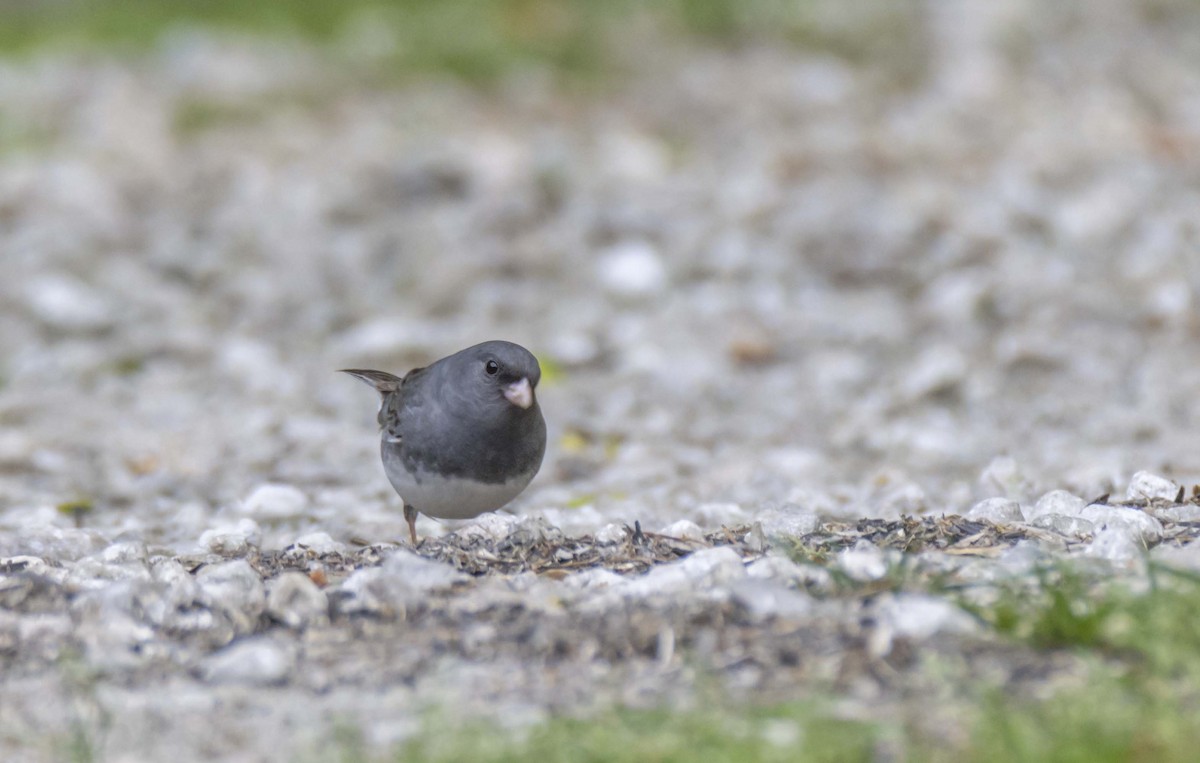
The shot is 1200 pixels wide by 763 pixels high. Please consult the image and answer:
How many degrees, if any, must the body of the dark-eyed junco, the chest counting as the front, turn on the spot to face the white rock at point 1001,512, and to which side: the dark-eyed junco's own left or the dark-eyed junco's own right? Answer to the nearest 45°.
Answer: approximately 45° to the dark-eyed junco's own left

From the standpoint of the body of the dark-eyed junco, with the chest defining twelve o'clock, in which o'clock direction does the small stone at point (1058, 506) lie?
The small stone is roughly at 11 o'clock from the dark-eyed junco.

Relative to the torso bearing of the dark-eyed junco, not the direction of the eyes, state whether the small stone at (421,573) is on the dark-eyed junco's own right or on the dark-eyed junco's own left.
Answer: on the dark-eyed junco's own right

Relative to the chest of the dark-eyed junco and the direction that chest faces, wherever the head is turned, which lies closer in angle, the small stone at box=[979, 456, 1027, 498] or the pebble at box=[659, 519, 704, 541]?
the pebble

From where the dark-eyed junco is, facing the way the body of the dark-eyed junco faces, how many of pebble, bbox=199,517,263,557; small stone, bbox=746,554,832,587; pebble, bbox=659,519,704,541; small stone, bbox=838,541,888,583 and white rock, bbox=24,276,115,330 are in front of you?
3

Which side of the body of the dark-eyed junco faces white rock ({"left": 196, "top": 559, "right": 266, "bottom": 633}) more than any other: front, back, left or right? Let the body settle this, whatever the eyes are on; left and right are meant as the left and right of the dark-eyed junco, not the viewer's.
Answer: right

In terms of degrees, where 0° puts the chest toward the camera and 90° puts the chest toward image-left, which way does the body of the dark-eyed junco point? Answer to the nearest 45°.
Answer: approximately 315°

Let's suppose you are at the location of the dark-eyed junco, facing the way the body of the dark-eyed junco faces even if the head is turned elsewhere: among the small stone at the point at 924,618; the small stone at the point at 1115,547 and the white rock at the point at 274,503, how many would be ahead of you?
2

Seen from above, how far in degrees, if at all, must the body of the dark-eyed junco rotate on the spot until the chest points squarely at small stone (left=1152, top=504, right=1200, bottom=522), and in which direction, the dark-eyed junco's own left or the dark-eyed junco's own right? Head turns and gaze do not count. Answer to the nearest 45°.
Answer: approximately 45° to the dark-eyed junco's own left

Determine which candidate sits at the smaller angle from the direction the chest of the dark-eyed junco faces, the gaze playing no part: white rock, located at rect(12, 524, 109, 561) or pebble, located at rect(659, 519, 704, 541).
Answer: the pebble

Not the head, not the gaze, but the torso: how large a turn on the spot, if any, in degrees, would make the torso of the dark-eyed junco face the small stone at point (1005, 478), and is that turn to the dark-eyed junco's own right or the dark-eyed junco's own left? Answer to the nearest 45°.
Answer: approximately 45° to the dark-eyed junco's own left

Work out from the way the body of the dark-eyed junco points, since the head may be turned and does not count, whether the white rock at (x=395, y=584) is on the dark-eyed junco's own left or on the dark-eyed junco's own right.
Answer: on the dark-eyed junco's own right

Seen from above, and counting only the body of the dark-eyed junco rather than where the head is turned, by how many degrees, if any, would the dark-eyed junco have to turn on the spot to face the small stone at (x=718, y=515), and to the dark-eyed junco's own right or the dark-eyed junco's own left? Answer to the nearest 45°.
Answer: approximately 45° to the dark-eyed junco's own left

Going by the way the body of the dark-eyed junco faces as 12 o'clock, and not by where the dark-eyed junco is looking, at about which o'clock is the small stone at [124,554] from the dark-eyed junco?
The small stone is roughly at 4 o'clock from the dark-eyed junco.

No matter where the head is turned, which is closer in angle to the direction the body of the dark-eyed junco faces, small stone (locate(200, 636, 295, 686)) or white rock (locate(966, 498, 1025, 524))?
the white rock

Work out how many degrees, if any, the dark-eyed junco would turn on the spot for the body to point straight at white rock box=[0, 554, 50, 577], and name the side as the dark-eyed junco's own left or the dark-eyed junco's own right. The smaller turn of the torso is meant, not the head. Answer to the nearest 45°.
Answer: approximately 135° to the dark-eyed junco's own right

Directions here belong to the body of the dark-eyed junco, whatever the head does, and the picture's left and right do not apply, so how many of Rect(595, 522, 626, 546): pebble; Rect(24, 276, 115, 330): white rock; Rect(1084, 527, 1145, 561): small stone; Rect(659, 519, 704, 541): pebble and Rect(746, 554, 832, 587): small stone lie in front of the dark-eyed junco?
4

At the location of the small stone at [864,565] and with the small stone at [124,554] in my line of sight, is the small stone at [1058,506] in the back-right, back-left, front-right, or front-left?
back-right
